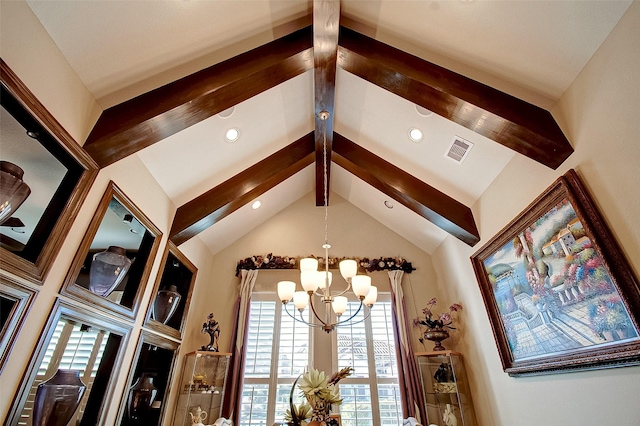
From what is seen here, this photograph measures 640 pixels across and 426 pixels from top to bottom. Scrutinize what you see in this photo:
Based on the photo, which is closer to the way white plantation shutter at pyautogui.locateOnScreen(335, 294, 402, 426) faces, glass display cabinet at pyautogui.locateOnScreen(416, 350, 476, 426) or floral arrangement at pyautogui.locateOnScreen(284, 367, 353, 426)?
the floral arrangement

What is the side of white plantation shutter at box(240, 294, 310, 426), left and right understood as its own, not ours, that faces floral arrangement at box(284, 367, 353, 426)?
front

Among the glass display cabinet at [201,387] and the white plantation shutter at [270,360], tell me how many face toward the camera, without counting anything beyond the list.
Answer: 2

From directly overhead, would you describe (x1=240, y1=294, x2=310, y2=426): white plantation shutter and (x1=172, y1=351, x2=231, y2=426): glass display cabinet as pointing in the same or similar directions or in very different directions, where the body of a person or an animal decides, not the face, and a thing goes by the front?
same or similar directions

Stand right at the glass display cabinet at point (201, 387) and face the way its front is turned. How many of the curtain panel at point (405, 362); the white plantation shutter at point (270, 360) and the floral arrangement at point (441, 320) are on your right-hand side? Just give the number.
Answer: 0

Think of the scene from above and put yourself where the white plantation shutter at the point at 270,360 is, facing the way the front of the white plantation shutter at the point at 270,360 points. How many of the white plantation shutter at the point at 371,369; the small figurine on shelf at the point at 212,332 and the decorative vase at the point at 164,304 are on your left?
1

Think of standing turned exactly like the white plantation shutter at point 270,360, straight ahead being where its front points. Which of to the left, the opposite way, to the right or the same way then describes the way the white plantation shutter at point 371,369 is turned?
the same way

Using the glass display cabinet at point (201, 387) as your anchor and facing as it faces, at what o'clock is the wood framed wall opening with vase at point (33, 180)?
The wood framed wall opening with vase is roughly at 1 o'clock from the glass display cabinet.

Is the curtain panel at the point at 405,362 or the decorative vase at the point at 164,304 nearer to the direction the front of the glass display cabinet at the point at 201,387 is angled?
the decorative vase

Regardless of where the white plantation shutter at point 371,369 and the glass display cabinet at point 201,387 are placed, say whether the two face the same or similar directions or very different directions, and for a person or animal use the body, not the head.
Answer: same or similar directions

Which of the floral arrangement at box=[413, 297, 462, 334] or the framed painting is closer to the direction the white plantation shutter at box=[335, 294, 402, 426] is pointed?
the framed painting

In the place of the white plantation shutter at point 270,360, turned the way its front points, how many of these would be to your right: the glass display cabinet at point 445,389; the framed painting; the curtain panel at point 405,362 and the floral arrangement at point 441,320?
0

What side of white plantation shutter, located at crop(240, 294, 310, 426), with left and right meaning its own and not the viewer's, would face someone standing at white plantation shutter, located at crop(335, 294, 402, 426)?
left

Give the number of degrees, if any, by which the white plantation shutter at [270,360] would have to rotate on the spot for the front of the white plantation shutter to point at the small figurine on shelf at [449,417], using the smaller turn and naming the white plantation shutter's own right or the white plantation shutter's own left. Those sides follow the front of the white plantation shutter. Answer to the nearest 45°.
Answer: approximately 90° to the white plantation shutter's own left

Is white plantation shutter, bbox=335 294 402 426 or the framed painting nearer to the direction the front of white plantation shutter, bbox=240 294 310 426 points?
the framed painting

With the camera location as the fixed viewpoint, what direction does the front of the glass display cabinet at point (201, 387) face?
facing the viewer

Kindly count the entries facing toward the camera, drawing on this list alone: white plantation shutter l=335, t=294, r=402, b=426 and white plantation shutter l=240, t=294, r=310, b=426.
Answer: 2

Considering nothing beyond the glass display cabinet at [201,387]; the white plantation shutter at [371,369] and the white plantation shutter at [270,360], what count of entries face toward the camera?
3

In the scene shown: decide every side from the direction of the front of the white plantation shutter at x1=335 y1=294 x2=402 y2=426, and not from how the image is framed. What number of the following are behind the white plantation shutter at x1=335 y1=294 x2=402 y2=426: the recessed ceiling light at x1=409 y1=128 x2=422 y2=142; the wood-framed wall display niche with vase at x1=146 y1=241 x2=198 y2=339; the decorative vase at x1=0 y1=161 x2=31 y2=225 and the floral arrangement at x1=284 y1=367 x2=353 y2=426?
0
